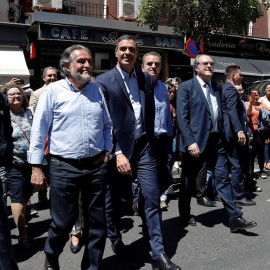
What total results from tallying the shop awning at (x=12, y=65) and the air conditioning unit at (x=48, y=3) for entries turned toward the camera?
2

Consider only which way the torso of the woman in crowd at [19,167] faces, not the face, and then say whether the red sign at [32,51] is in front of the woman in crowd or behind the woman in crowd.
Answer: behind

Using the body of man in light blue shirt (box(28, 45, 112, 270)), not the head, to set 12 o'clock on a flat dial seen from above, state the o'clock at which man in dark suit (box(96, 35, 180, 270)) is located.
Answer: The man in dark suit is roughly at 9 o'clock from the man in light blue shirt.

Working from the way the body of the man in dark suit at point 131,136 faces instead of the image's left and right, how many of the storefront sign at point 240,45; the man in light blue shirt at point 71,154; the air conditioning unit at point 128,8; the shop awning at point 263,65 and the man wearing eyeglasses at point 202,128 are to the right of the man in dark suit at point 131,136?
1

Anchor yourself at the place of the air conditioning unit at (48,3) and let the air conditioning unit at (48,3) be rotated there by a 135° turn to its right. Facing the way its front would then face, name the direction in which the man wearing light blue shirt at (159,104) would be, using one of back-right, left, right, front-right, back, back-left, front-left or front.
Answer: back-left

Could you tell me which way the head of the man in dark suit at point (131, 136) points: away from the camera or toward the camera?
toward the camera

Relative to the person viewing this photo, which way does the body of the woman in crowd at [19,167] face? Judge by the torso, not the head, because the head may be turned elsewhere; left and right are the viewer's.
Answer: facing the viewer

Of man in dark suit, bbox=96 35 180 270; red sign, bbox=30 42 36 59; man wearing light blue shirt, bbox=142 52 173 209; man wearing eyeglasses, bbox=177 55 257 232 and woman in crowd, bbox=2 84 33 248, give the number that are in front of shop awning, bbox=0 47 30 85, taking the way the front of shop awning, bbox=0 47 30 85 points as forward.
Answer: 4

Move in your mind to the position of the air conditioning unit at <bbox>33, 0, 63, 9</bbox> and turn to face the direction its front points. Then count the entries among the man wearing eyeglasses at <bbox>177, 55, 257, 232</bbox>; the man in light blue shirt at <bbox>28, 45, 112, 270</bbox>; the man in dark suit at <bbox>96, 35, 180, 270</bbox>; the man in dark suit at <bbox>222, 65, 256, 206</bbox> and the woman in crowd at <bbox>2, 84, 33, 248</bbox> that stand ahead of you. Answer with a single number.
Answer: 5

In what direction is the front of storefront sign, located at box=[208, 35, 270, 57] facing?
toward the camera

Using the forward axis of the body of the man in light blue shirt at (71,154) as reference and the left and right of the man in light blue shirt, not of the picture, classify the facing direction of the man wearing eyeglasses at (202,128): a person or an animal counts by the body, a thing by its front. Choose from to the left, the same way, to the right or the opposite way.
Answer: the same way

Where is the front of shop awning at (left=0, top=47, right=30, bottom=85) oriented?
toward the camera

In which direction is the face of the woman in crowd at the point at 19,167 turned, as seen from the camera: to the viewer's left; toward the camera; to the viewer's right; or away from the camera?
toward the camera

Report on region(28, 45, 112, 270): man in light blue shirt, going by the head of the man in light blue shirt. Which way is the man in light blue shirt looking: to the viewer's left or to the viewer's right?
to the viewer's right
